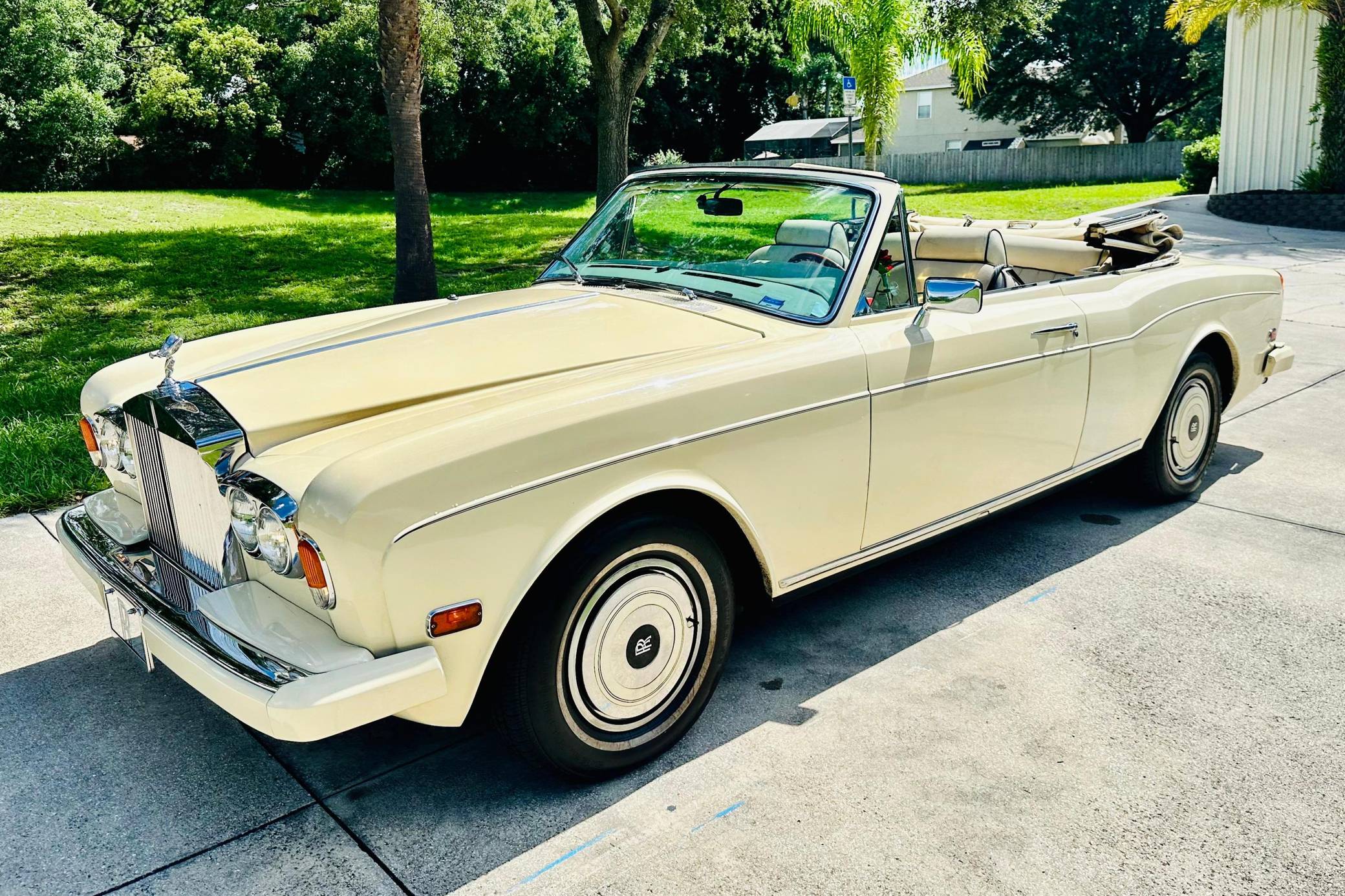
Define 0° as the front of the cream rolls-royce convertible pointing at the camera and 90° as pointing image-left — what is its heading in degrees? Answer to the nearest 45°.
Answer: approximately 45°

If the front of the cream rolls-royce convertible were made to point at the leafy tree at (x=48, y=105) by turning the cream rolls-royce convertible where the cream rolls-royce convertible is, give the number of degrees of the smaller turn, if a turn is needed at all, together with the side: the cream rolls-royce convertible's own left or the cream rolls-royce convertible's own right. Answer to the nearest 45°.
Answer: approximately 90° to the cream rolls-royce convertible's own right

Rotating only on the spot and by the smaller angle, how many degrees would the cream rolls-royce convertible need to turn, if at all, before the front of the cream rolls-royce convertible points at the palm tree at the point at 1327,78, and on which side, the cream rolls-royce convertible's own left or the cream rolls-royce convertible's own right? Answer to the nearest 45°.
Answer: approximately 180°

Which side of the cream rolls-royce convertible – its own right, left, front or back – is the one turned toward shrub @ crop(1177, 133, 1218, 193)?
back

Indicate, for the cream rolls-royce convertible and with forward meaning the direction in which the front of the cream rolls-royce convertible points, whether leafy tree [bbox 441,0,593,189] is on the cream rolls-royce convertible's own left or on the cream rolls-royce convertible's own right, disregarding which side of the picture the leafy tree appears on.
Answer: on the cream rolls-royce convertible's own right

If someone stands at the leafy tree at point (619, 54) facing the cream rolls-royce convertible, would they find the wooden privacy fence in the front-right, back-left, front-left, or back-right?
back-left

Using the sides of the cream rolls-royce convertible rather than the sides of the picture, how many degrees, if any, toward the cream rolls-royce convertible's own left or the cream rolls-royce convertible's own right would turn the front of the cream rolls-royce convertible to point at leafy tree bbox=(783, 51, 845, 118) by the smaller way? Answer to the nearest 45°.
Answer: approximately 135° to the cream rolls-royce convertible's own right

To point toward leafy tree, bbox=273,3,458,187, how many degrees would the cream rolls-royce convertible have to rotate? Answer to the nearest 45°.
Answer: approximately 135° to its right

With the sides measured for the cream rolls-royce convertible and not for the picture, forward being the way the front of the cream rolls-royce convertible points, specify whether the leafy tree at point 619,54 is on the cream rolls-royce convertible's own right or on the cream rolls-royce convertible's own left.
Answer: on the cream rolls-royce convertible's own right
